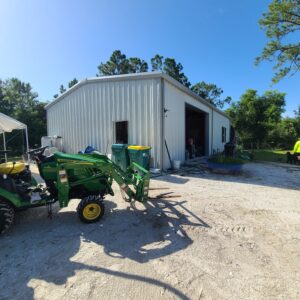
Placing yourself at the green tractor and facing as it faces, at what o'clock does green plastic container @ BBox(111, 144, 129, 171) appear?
The green plastic container is roughly at 10 o'clock from the green tractor.

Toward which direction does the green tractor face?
to the viewer's right

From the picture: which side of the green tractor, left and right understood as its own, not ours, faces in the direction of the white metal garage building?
left

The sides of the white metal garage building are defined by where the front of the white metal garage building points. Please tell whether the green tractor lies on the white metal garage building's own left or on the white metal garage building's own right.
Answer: on the white metal garage building's own right

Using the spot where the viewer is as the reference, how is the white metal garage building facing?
facing the viewer and to the right of the viewer

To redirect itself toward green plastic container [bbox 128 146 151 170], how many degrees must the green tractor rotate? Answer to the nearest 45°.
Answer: approximately 45° to its left

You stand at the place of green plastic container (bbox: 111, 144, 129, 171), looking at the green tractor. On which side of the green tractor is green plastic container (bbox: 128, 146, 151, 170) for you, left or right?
left

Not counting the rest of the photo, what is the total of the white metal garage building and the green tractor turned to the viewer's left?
0
